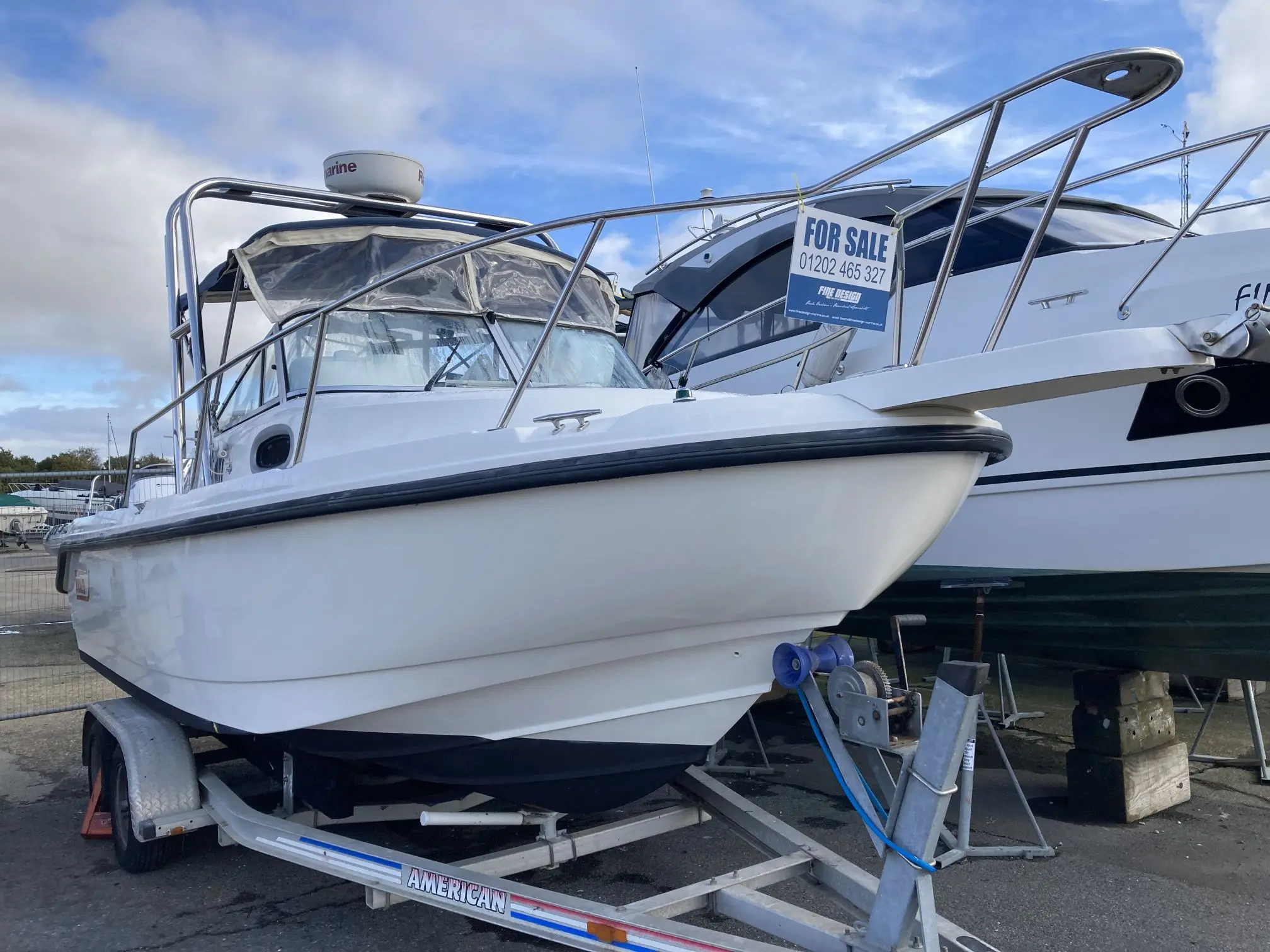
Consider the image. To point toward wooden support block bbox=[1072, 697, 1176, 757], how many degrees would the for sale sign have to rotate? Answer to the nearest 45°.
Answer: approximately 135° to its left

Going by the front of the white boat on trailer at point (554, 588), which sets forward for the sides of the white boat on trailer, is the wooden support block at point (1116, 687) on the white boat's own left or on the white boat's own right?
on the white boat's own left

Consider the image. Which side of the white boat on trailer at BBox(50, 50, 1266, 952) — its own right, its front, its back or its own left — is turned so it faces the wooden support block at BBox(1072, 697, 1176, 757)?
left

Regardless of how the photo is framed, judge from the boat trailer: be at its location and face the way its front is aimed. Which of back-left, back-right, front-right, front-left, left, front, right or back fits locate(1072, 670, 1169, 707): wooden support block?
left

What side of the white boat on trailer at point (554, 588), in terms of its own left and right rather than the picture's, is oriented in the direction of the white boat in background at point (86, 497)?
back

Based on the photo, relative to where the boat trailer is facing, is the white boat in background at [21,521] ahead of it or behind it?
behind

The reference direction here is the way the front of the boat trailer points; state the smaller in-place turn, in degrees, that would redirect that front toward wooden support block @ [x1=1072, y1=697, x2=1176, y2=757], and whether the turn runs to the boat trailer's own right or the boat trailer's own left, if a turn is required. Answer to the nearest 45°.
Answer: approximately 90° to the boat trailer's own left

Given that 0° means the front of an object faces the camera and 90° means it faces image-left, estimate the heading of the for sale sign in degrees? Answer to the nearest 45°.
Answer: approximately 0°

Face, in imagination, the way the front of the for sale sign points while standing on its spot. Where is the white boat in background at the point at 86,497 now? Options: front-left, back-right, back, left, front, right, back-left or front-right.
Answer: back-right
